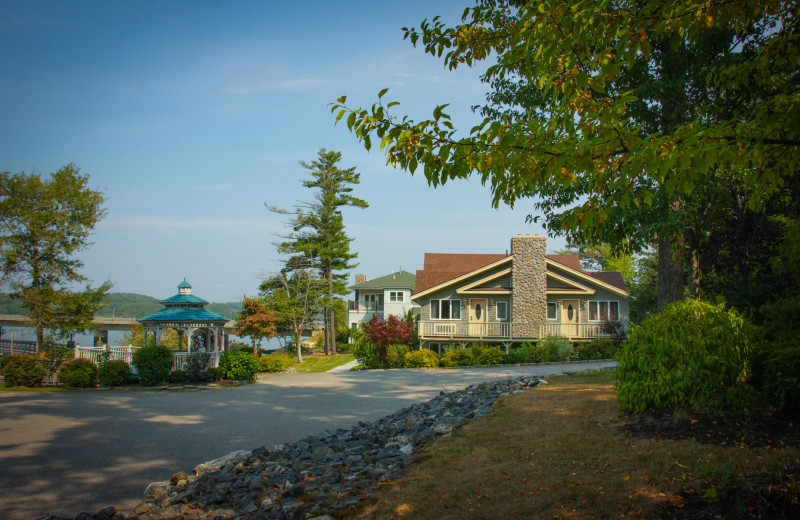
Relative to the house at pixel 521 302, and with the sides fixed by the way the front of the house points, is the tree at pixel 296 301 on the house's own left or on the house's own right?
on the house's own right

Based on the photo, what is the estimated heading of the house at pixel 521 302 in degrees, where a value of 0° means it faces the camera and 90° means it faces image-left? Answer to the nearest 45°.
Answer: approximately 0°

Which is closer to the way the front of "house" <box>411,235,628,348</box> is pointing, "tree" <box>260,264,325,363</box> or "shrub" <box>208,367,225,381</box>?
the shrub

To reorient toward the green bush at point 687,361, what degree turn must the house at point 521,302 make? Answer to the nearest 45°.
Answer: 0° — it already faces it

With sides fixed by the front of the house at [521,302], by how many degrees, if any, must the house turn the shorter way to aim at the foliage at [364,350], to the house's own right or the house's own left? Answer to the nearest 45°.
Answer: approximately 45° to the house's own right

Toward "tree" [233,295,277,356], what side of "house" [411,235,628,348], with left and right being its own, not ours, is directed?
right

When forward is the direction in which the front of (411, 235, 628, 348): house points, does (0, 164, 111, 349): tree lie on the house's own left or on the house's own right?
on the house's own right

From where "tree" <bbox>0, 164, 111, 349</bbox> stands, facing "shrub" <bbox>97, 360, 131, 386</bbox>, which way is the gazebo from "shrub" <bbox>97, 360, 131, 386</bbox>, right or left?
left
